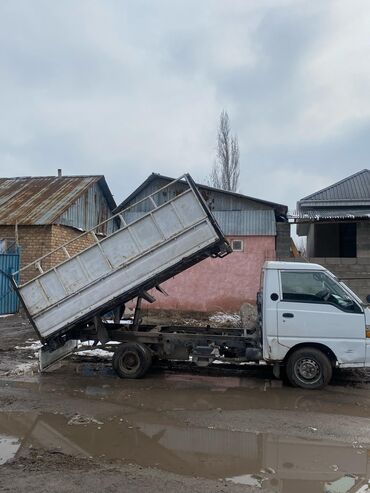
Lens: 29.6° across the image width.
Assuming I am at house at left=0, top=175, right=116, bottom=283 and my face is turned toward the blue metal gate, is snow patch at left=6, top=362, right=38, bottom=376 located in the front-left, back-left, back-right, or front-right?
front-left

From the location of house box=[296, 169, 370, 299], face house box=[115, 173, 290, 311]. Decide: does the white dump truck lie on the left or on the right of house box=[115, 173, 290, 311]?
left

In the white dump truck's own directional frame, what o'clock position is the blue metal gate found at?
The blue metal gate is roughly at 8 o'clock from the white dump truck.

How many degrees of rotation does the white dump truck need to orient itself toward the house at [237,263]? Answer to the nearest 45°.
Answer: approximately 90° to its left

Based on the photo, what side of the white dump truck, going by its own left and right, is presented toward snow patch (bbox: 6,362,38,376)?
back

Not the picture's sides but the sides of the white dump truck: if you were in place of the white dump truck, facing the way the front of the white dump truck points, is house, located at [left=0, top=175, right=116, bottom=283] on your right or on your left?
on your left

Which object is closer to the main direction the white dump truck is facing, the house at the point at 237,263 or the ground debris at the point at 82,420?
the house

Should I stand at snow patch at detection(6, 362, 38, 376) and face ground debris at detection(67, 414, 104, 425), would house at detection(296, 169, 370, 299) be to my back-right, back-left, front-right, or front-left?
back-left

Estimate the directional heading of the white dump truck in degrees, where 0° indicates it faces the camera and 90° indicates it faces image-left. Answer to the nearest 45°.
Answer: approximately 270°

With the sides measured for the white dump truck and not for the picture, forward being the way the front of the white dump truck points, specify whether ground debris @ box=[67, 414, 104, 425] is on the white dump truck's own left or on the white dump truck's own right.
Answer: on the white dump truck's own right

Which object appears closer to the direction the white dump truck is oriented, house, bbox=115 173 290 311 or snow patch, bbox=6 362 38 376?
the house

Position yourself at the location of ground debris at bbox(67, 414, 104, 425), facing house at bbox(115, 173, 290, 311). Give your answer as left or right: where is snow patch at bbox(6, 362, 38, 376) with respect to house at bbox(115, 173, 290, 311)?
left
